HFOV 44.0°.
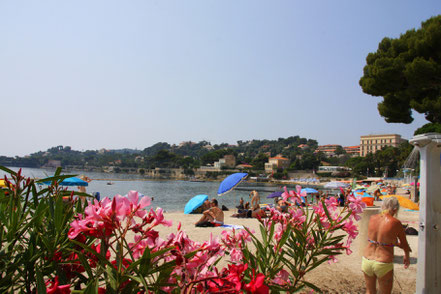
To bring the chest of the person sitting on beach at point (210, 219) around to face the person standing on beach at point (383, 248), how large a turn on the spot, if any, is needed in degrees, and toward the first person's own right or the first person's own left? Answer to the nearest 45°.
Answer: approximately 90° to the first person's own left

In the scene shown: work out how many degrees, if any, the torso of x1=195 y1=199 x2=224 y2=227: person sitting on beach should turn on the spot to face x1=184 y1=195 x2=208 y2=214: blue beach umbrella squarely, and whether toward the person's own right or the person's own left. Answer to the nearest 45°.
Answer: approximately 90° to the person's own right

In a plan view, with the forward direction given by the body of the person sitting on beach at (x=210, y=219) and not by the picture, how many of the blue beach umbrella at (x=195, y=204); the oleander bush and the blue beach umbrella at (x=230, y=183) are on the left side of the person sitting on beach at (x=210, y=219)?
1
